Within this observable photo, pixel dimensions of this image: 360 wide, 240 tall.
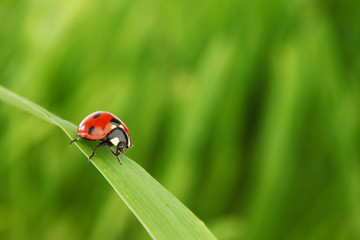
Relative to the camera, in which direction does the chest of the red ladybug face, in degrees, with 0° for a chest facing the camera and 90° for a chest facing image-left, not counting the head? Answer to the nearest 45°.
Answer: approximately 315°
